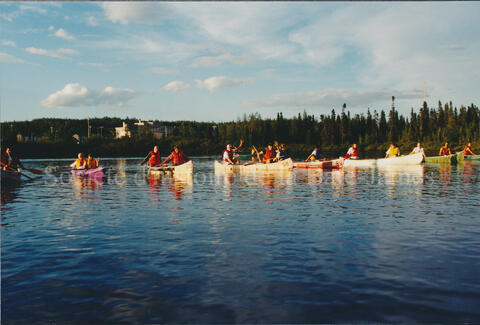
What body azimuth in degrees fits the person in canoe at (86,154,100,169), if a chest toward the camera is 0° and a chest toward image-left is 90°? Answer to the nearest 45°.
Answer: approximately 270°

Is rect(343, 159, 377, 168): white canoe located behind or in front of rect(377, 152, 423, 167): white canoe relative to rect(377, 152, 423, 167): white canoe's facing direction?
behind

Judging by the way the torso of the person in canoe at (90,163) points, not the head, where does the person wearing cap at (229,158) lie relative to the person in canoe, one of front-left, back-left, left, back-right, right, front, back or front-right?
front

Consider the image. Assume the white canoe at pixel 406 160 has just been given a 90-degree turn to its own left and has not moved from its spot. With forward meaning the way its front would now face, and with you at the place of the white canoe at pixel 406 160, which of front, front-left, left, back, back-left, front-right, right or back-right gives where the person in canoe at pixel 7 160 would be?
back-left

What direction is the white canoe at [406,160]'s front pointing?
to the viewer's right

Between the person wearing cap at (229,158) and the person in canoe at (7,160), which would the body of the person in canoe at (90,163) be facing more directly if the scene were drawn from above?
the person wearing cap
